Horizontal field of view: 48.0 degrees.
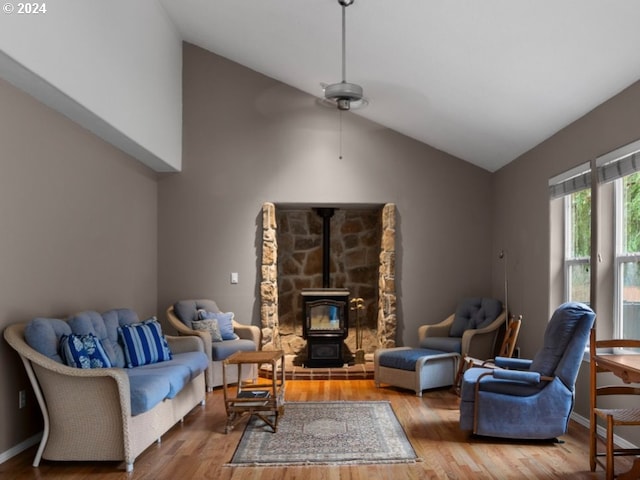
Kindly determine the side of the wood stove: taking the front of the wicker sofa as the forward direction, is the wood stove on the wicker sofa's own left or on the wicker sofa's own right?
on the wicker sofa's own left

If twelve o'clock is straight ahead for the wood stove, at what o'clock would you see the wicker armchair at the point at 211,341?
The wicker armchair is roughly at 2 o'clock from the wood stove.

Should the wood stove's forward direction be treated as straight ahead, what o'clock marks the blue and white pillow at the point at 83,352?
The blue and white pillow is roughly at 1 o'clock from the wood stove.

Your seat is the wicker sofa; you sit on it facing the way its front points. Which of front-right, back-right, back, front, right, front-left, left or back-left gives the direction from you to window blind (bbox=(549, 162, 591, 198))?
front-left

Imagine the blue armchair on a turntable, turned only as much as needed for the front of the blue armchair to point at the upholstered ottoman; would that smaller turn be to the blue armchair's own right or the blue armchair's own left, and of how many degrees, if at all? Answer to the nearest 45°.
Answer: approximately 45° to the blue armchair's own right

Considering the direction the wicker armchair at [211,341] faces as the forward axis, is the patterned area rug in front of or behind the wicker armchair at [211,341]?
in front

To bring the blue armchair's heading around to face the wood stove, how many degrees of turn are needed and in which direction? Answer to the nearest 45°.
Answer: approximately 45° to its right

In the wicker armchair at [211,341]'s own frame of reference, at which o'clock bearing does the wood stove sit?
The wood stove is roughly at 10 o'clock from the wicker armchair.

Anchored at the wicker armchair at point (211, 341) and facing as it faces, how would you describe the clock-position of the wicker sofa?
The wicker sofa is roughly at 2 o'clock from the wicker armchair.

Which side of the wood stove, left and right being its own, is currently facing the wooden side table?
front

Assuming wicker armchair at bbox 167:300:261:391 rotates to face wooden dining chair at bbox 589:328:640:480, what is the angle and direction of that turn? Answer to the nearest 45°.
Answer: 0° — it already faces it

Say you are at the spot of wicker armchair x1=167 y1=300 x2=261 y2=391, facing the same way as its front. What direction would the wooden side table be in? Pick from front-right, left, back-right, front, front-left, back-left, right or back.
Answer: front-right

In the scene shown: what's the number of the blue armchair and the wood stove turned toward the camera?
1

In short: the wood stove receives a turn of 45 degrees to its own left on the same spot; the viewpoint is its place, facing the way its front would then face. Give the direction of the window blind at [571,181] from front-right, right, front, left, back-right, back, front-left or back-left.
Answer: front

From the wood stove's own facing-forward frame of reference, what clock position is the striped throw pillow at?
The striped throw pillow is roughly at 1 o'clock from the wood stove.
